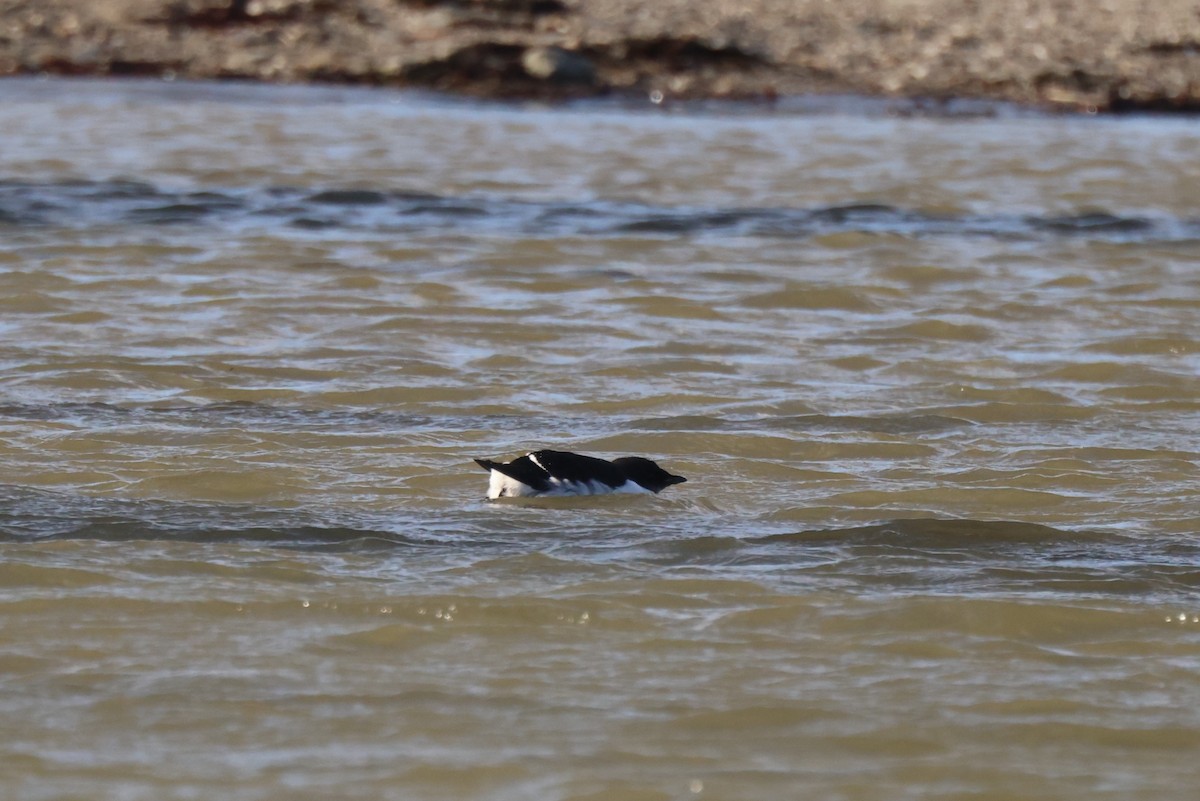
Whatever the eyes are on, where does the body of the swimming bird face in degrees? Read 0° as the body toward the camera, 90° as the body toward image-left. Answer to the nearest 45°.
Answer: approximately 270°
